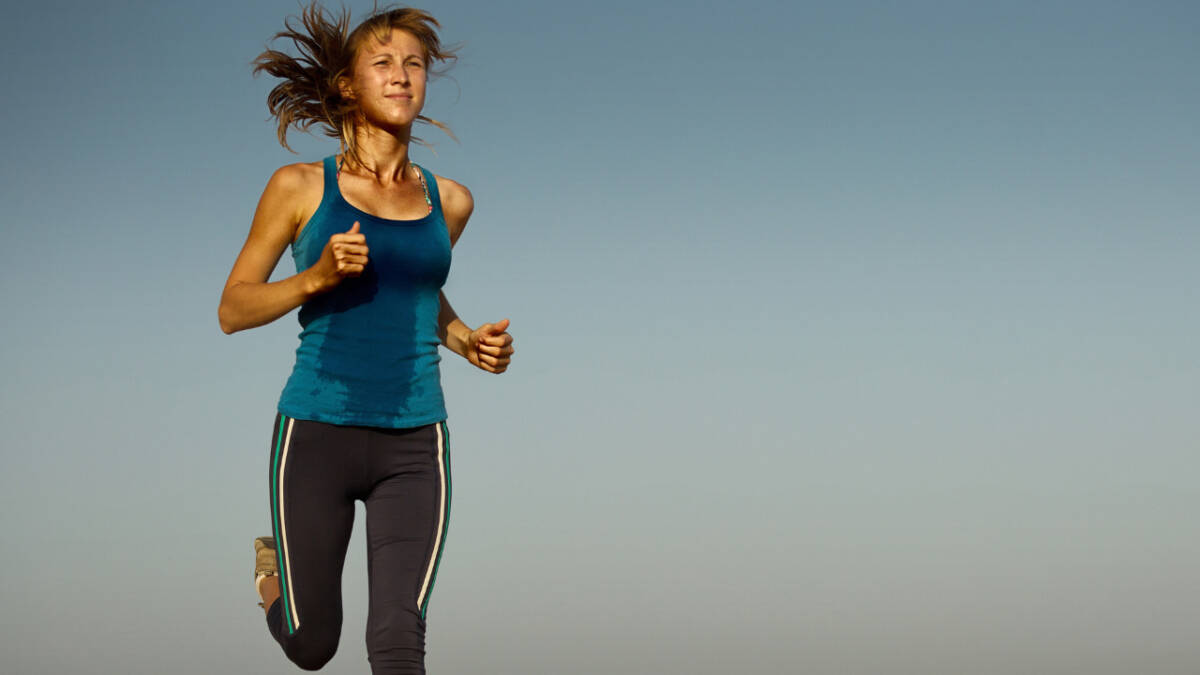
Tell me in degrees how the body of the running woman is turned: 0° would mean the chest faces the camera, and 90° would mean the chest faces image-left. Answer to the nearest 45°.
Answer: approximately 315°
